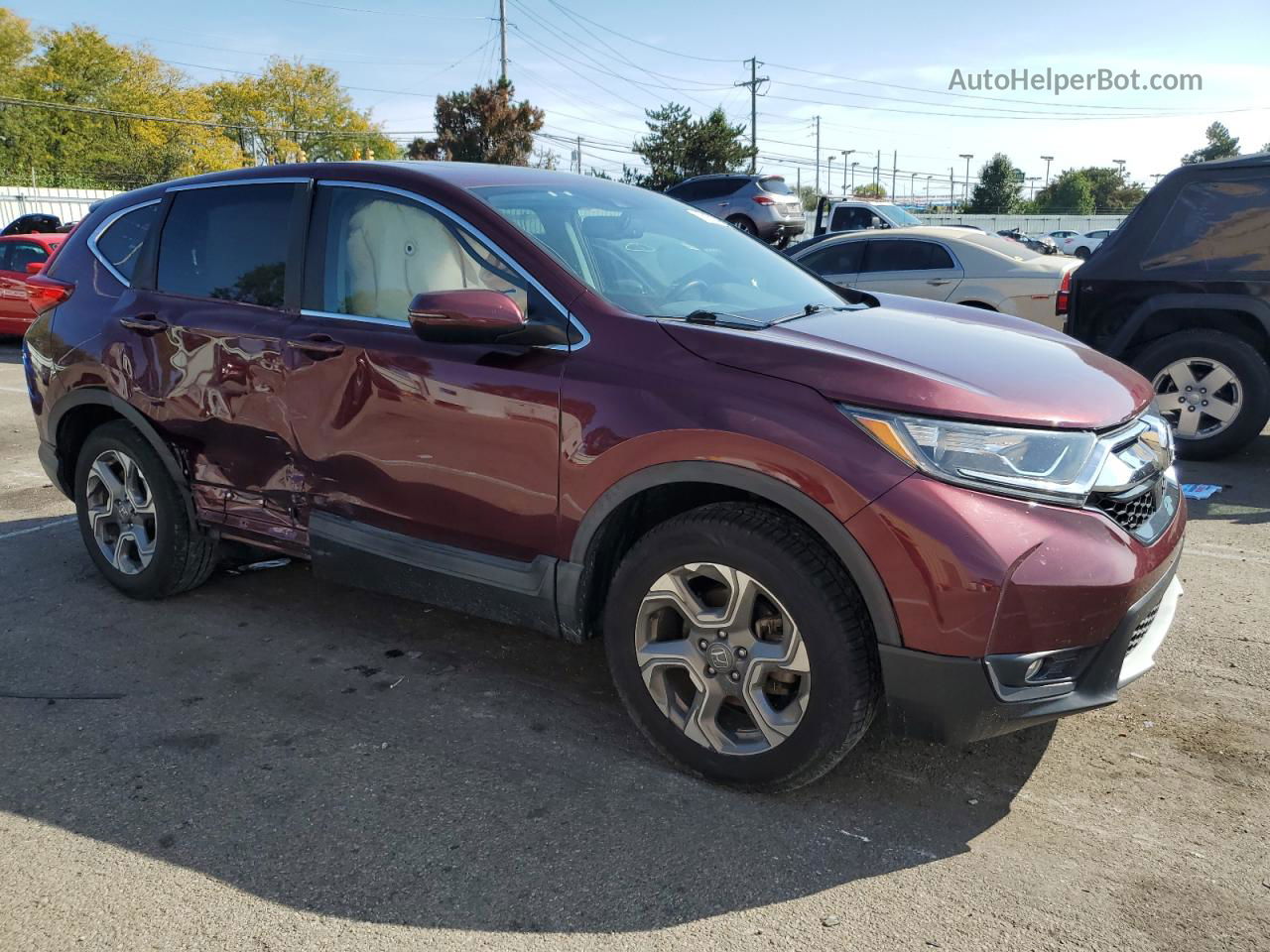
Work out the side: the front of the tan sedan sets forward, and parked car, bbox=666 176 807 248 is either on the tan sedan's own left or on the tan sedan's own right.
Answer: on the tan sedan's own right

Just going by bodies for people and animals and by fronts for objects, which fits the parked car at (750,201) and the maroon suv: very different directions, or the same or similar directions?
very different directions

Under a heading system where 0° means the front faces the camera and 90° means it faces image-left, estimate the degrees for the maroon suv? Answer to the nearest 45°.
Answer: approximately 315°

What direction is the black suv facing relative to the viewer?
to the viewer's right

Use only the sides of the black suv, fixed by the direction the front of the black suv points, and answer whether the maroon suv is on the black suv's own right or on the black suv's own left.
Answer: on the black suv's own right

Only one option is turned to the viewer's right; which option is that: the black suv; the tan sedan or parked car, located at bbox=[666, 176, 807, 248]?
the black suv

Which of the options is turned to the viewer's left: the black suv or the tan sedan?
the tan sedan

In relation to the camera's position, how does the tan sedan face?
facing to the left of the viewer

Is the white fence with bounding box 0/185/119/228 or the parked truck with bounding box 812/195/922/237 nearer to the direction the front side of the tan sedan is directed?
the white fence

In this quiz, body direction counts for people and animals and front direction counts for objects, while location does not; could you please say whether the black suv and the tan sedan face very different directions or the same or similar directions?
very different directions
